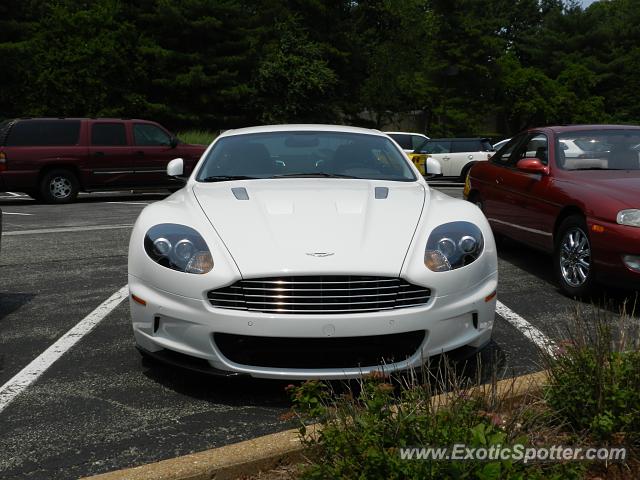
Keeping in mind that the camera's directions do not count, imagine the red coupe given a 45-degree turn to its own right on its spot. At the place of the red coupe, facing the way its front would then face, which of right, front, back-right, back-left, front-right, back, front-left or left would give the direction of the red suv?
back-right

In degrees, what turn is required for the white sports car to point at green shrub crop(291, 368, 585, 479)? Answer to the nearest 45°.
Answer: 0° — it already faces it

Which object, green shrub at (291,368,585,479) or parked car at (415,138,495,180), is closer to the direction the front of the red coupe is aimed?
the green shrub

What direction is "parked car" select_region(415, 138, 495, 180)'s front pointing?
to the viewer's left

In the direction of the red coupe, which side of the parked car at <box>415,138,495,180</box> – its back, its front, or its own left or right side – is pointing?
left

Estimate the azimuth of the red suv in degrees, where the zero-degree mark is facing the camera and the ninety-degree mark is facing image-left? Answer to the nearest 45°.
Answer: approximately 270°

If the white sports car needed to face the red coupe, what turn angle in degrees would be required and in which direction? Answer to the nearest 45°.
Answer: approximately 135° to its left

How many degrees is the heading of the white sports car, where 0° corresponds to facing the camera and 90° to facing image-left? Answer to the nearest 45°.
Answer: approximately 0°

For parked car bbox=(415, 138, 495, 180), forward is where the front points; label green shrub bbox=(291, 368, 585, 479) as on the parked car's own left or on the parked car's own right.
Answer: on the parked car's own left

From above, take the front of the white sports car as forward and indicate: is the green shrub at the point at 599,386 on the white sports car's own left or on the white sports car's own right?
on the white sports car's own left

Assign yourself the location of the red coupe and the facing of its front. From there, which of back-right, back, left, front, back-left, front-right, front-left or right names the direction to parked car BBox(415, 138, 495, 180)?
back-left

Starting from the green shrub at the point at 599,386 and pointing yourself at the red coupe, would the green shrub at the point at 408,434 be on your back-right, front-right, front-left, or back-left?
back-left
